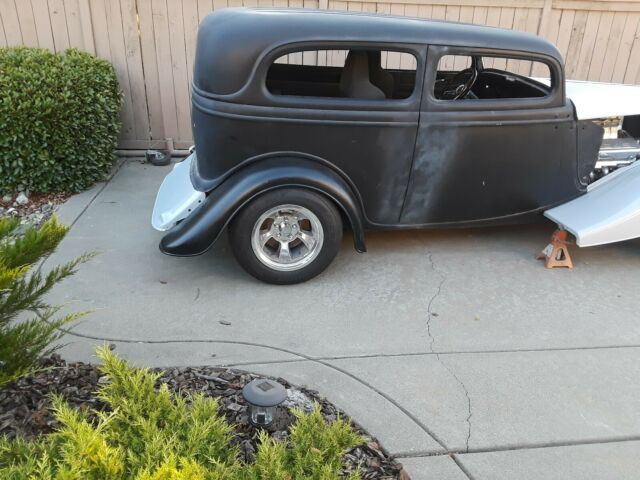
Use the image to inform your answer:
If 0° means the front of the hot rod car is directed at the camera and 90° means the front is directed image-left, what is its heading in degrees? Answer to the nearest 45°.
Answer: approximately 270°

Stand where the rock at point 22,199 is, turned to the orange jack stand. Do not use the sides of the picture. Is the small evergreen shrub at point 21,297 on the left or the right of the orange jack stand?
right

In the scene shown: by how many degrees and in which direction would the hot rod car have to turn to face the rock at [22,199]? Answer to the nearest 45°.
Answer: approximately 180°

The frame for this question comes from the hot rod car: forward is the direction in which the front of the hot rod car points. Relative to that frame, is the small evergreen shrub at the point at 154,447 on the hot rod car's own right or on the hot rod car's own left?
on the hot rod car's own right

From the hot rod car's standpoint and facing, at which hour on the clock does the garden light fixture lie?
The garden light fixture is roughly at 3 o'clock from the hot rod car.

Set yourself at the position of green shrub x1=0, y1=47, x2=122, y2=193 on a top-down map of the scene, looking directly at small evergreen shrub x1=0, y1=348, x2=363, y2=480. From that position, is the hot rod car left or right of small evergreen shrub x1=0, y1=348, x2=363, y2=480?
left

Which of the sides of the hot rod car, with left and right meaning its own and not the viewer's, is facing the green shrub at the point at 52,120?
back

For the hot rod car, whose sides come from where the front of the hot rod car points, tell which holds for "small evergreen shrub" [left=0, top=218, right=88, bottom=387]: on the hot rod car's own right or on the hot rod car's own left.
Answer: on the hot rod car's own right

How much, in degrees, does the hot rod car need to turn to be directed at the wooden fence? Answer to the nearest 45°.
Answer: approximately 135° to its left
